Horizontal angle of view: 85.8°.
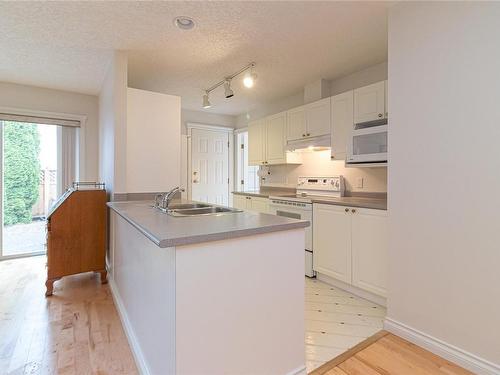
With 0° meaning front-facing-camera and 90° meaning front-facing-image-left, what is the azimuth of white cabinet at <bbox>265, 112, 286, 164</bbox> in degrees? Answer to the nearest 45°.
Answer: approximately 45°

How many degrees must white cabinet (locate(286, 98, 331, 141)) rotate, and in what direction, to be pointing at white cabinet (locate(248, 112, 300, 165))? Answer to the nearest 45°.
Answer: approximately 90° to its right

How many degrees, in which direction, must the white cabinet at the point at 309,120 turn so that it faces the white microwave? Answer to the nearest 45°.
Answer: approximately 90° to its left

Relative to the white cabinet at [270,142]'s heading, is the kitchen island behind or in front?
in front

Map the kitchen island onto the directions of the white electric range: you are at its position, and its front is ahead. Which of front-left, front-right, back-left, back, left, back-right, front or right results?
front-left

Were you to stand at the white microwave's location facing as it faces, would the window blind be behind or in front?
in front

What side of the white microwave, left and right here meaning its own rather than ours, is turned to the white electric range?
right
